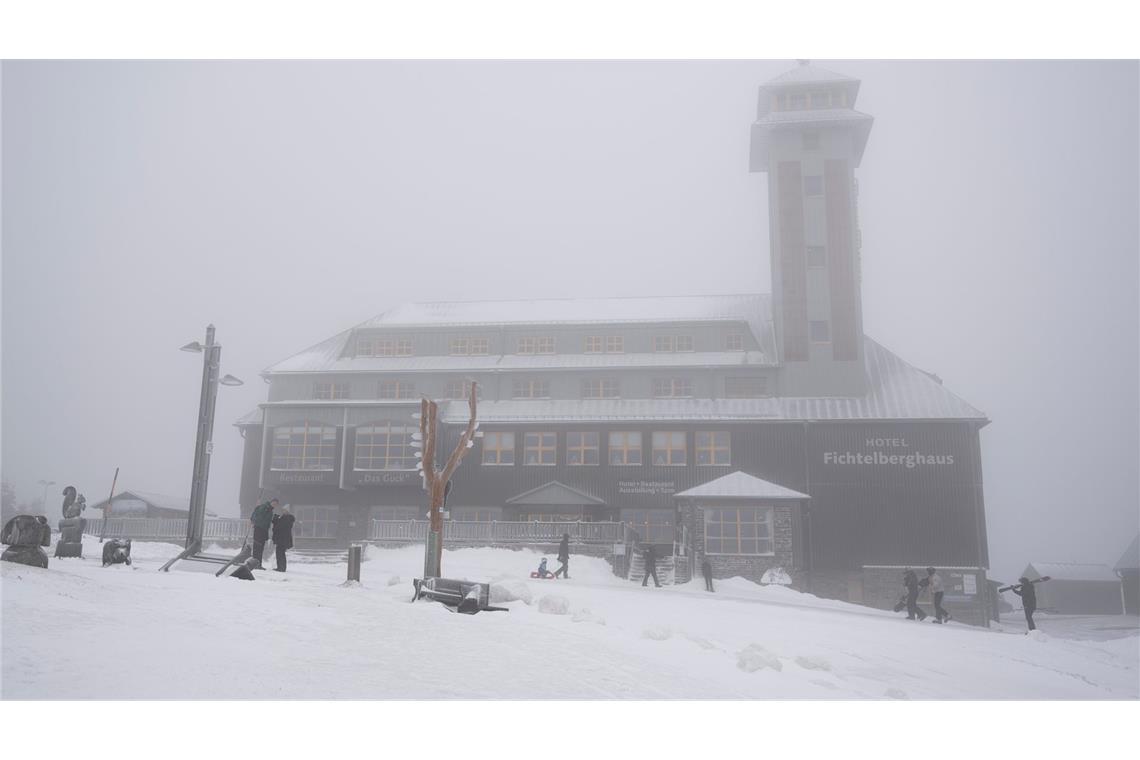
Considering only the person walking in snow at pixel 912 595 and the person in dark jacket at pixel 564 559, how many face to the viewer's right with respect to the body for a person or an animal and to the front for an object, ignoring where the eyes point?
1

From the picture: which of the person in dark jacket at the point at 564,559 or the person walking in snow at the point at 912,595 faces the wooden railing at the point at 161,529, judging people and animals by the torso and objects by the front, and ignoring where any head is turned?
the person walking in snow

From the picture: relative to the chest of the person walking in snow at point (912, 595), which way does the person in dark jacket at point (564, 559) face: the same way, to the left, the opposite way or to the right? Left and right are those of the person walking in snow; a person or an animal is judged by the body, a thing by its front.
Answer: the opposite way

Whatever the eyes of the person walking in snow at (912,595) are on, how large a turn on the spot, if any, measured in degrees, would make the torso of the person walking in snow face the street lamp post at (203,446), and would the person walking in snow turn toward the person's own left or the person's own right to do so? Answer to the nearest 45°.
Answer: approximately 45° to the person's own left

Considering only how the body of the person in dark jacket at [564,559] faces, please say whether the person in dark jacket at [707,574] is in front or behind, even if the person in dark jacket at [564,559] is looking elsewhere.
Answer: in front

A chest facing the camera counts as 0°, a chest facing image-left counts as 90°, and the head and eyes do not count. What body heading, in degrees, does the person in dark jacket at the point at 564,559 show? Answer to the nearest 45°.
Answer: approximately 270°

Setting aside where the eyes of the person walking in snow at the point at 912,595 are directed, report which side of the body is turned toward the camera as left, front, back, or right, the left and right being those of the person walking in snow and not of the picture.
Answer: left

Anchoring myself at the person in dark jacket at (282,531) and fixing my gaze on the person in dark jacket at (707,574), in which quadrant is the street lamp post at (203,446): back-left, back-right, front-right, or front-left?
back-left
